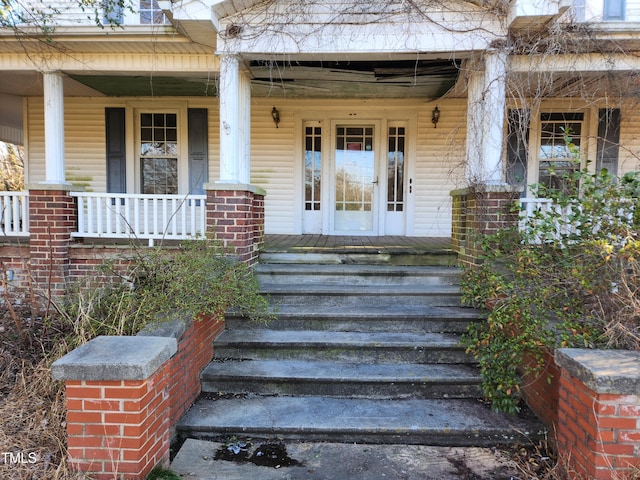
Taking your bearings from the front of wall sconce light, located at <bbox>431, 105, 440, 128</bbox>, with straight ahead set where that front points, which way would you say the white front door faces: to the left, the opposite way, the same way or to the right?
the same way

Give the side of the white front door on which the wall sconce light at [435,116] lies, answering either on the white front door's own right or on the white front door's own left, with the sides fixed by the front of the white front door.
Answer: on the white front door's own left

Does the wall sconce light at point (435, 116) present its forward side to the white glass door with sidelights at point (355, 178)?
no

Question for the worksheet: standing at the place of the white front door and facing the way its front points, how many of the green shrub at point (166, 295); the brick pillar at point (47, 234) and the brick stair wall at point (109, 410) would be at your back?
0

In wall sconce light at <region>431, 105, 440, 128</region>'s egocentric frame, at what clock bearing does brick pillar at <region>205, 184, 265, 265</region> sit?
The brick pillar is roughly at 1 o'clock from the wall sconce light.

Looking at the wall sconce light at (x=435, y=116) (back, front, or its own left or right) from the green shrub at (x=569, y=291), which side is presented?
front

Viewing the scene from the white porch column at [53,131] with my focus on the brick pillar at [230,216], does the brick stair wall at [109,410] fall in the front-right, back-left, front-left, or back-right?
front-right

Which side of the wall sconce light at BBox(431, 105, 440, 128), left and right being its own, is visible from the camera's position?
front

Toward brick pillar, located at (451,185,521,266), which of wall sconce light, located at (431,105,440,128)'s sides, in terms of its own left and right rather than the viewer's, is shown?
front

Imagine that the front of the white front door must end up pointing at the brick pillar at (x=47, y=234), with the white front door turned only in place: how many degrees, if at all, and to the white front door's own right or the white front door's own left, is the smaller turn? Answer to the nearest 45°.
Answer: approximately 45° to the white front door's own right

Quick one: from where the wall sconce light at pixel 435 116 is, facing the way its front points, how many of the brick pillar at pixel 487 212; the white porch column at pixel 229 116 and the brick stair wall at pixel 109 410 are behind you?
0

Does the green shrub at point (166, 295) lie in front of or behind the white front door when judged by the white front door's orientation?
in front

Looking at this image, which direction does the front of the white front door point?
toward the camera

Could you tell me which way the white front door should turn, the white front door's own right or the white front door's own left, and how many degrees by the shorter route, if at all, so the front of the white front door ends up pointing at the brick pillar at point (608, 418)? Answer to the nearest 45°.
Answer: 0° — it already faces it

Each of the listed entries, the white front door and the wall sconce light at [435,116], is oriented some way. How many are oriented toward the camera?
2

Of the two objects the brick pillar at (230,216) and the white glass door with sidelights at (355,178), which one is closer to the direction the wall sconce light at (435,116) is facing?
the brick pillar

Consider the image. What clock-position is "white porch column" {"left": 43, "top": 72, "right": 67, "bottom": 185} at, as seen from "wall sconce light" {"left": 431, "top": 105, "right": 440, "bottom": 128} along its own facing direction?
The white porch column is roughly at 2 o'clock from the wall sconce light.

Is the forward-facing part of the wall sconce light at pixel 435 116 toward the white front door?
no

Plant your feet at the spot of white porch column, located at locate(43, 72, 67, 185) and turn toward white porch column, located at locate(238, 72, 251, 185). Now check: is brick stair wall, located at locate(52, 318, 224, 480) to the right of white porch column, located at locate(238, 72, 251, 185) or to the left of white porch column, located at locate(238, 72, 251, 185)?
right

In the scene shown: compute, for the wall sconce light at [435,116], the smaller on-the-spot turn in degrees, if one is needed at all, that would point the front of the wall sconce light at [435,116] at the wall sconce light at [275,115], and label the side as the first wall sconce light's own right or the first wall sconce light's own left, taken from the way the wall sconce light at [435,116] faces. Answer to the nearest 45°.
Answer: approximately 90° to the first wall sconce light's own right
